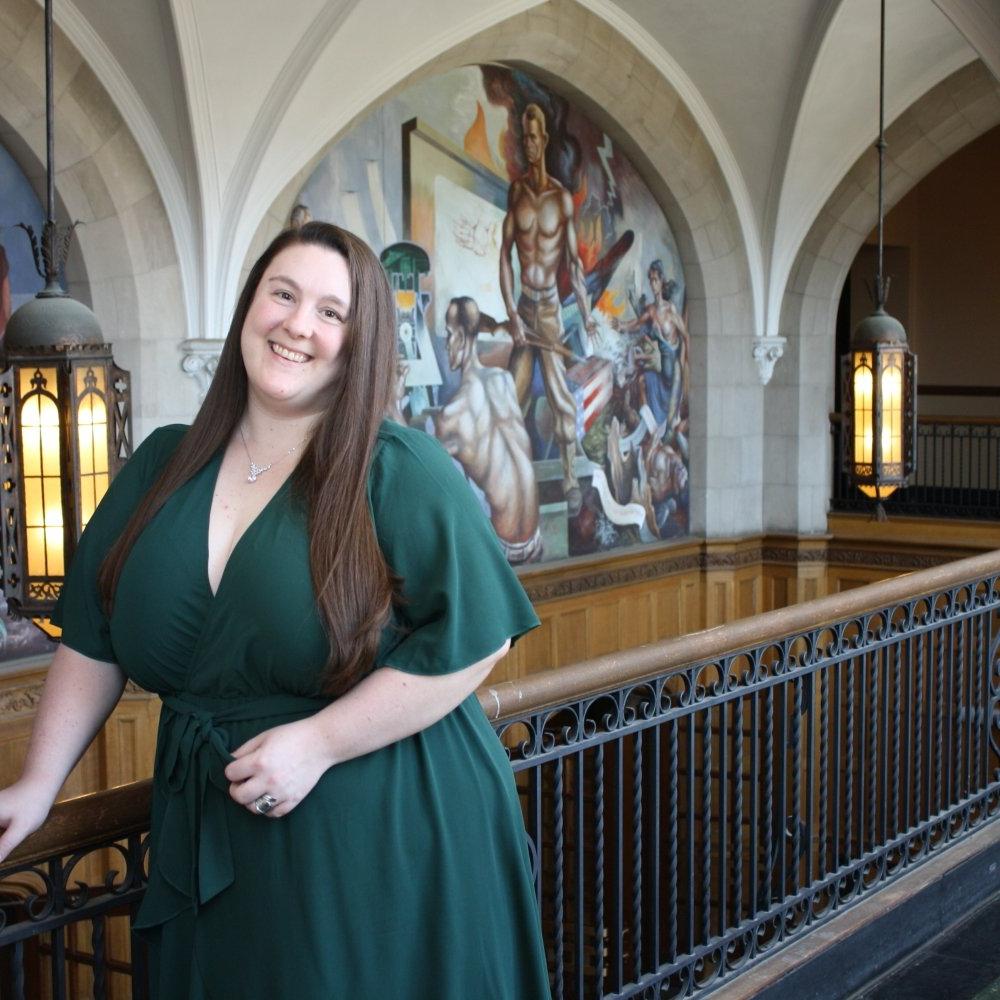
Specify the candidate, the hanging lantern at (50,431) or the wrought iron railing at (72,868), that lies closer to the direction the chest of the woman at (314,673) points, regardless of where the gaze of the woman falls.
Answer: the wrought iron railing

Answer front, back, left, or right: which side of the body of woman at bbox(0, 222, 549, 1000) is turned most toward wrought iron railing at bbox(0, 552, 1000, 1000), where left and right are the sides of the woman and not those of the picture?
back

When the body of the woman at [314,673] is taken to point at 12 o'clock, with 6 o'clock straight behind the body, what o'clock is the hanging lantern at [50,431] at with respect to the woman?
The hanging lantern is roughly at 4 o'clock from the woman.

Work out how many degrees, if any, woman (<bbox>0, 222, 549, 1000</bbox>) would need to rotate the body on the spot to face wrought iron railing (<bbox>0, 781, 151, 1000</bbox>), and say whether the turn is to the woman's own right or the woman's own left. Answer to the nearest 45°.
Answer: approximately 90° to the woman's own right

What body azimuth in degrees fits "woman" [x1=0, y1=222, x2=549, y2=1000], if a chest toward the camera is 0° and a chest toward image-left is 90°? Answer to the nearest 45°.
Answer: approximately 45°

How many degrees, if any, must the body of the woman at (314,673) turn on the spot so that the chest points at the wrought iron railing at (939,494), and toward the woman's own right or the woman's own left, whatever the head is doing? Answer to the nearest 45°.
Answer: approximately 180°

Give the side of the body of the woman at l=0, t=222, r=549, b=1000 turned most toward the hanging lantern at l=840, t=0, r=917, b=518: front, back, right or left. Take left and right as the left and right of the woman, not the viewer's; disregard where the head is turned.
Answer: back
